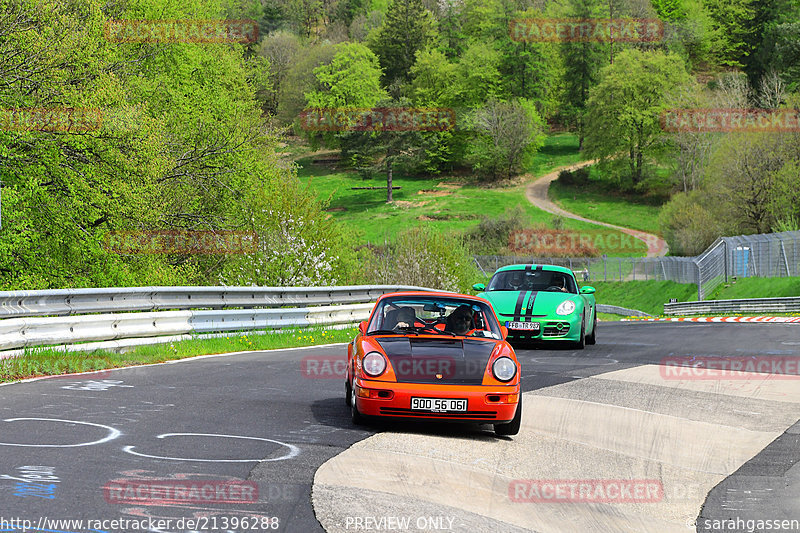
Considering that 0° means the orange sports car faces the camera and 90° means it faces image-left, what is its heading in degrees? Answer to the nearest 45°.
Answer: approximately 0°

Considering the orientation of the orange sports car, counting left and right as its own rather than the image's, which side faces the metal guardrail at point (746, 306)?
back

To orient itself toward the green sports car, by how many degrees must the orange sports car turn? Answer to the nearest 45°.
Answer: approximately 180°

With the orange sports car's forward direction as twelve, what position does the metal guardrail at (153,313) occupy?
The metal guardrail is roughly at 5 o'clock from the orange sports car.

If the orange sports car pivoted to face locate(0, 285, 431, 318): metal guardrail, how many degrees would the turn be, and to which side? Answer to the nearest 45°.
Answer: approximately 135° to its right

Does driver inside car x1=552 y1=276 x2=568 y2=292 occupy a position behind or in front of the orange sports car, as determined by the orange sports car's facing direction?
behind
